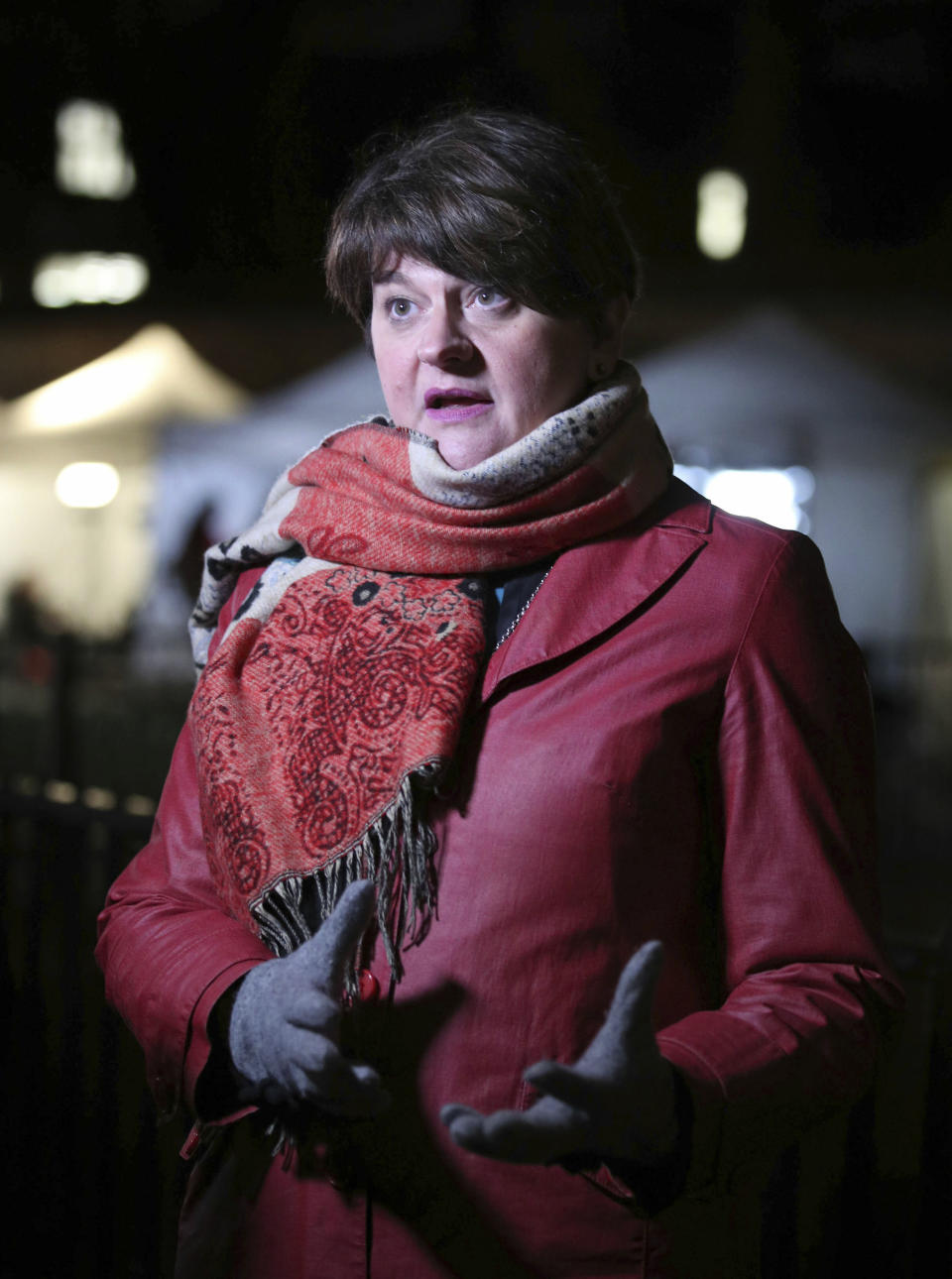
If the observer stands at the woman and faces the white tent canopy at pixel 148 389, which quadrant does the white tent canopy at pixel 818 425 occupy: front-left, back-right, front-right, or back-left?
front-right

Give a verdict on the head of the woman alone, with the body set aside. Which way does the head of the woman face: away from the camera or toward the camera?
toward the camera

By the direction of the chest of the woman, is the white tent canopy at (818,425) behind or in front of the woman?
behind

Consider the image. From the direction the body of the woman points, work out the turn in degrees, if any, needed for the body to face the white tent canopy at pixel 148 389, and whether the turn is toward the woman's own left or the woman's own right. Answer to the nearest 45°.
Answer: approximately 135° to the woman's own right

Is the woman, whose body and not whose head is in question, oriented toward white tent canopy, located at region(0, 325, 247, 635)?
no
